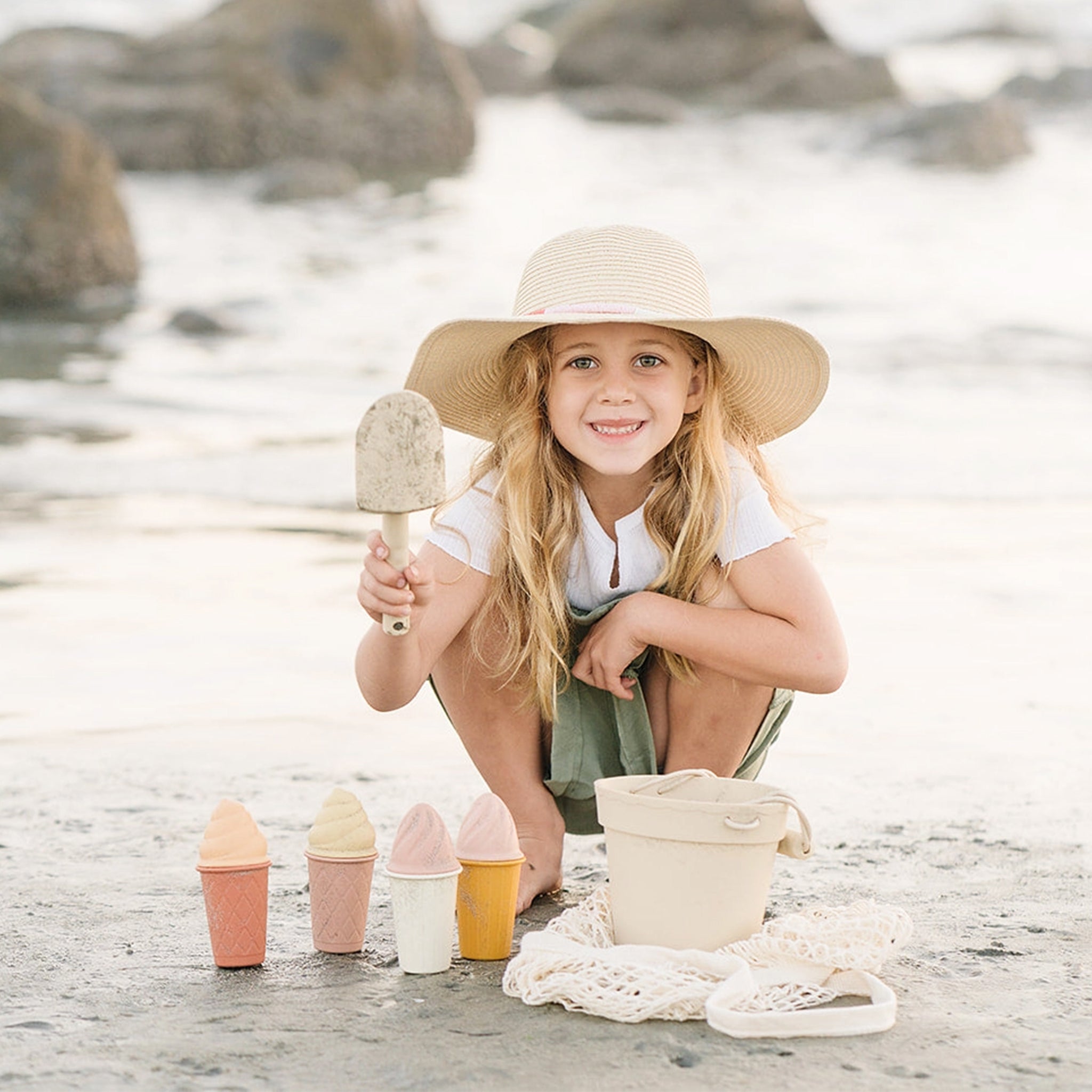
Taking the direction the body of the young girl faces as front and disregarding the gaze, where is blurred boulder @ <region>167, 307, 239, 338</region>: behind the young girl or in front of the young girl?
behind

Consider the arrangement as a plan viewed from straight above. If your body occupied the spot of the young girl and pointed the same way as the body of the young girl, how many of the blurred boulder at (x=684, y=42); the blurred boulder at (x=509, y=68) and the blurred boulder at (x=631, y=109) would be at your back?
3

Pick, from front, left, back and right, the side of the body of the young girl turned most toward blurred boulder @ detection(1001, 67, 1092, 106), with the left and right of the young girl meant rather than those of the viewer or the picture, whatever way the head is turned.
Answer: back

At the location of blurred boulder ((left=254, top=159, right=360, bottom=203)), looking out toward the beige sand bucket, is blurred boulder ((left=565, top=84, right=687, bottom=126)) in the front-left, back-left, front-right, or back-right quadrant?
back-left

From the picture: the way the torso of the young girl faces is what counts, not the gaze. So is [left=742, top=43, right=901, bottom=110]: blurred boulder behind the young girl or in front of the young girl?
behind

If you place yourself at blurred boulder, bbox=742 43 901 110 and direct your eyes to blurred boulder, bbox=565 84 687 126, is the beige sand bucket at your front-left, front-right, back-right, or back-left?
front-left

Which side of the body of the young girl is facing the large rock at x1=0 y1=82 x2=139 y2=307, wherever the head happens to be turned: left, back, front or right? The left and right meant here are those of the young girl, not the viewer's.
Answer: back

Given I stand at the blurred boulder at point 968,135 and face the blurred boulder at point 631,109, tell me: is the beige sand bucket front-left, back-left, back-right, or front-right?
back-left

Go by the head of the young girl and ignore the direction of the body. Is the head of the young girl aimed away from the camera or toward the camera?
toward the camera

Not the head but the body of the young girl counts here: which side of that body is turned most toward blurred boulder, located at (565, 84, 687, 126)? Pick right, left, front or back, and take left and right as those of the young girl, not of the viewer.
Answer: back

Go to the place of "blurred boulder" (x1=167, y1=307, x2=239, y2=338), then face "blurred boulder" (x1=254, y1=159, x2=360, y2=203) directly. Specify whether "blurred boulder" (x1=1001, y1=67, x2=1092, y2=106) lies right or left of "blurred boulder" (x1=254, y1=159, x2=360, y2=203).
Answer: right

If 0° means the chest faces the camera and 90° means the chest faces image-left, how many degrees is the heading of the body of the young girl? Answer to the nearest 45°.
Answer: approximately 0°

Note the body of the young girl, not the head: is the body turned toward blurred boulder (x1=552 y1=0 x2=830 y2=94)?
no

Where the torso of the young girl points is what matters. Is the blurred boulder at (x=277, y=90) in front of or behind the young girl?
behind

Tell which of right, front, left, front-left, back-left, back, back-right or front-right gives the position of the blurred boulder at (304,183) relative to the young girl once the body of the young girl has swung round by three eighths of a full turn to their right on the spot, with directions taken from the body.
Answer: front-right

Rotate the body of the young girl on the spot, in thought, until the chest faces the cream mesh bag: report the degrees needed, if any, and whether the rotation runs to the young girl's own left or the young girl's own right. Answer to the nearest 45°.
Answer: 0° — they already face it
